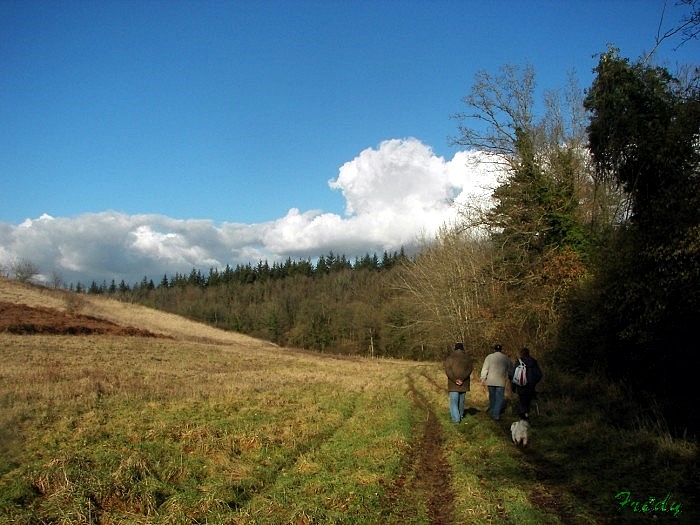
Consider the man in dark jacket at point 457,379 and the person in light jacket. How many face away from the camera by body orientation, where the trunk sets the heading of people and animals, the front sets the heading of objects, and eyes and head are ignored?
2

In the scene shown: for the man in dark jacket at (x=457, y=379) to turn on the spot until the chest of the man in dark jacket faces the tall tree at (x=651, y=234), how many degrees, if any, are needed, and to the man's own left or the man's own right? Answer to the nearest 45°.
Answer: approximately 90° to the man's own right

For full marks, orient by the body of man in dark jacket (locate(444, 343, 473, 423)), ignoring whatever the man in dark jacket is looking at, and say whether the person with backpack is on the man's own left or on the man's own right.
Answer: on the man's own right

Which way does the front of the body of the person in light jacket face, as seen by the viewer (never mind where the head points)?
away from the camera

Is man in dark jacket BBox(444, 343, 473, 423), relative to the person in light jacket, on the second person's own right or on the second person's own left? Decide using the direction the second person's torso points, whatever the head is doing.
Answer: on the second person's own left

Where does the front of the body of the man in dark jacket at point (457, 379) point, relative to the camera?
away from the camera

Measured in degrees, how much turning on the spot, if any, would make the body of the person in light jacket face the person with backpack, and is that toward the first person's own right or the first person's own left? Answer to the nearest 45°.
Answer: approximately 135° to the first person's own right

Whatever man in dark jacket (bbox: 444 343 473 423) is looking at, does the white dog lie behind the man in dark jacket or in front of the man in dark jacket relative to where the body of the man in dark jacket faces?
behind

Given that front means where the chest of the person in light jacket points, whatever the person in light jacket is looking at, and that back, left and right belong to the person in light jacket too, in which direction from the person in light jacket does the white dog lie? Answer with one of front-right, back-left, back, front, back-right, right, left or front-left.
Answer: back
